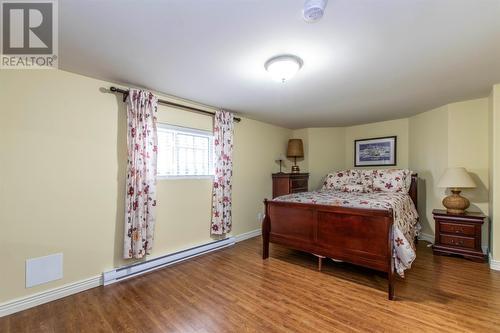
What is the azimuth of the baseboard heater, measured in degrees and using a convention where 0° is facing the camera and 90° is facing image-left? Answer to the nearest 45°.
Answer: approximately 315°

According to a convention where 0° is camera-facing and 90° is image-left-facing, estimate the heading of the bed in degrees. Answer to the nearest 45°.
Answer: approximately 45°

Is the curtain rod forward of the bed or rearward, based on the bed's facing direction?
forward

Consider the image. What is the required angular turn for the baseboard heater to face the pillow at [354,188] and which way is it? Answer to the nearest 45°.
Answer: approximately 45° to its left

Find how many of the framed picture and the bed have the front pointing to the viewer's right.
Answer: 0

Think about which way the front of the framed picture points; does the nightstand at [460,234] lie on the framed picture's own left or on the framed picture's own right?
on the framed picture's own left

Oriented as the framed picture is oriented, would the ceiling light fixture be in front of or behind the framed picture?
in front

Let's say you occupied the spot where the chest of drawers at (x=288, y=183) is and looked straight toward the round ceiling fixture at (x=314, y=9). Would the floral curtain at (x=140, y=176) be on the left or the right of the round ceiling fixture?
right

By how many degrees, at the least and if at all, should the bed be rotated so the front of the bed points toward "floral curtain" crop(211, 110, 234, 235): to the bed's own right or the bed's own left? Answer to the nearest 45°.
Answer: approximately 45° to the bed's own right

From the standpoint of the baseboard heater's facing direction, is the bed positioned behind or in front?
in front

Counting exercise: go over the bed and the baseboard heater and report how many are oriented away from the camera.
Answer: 0
